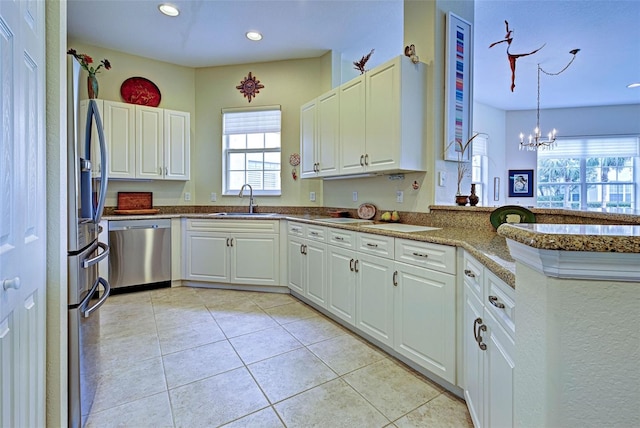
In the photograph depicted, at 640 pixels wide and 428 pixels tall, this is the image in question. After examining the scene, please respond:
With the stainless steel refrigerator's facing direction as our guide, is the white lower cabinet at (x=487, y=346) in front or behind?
in front

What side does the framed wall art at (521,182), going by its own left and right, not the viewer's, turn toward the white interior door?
front

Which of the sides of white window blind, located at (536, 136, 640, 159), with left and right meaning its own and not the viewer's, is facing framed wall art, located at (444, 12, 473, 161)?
front

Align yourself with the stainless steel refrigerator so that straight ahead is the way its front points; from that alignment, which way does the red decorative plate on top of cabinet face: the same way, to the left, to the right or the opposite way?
to the right

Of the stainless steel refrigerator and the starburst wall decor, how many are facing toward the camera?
1

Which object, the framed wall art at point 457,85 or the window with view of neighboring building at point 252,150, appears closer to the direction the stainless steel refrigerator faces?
the framed wall art

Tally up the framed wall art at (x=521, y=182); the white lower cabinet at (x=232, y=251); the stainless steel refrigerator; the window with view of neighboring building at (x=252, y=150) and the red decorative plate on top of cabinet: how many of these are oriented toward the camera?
4
